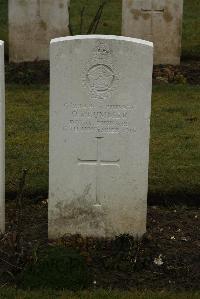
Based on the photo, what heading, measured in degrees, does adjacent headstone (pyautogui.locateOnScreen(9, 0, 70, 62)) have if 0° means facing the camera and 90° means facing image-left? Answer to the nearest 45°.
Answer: approximately 0°

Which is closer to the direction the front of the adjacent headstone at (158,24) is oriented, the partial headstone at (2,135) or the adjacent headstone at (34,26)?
the partial headstone

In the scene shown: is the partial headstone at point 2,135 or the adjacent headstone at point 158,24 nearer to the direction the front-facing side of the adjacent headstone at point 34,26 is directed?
the partial headstone

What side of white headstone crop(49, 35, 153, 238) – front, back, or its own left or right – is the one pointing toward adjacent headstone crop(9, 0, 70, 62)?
back

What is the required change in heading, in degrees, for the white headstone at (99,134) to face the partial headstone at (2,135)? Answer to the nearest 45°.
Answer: approximately 90° to its right

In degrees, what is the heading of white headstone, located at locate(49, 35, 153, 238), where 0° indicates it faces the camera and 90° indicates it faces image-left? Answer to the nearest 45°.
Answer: approximately 0°

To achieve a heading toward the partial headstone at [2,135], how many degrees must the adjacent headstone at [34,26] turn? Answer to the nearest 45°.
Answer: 0° — it already faces it
